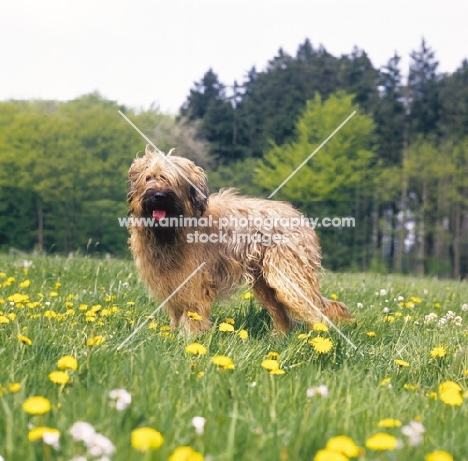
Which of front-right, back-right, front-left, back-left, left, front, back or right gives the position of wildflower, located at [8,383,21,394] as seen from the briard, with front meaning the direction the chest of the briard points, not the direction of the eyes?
front-left

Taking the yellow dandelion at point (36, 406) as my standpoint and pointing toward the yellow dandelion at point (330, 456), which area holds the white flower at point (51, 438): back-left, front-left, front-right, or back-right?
front-right

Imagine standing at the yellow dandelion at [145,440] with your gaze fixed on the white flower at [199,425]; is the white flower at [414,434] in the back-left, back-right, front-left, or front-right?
front-right

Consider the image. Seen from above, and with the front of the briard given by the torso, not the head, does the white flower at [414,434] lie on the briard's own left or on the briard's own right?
on the briard's own left

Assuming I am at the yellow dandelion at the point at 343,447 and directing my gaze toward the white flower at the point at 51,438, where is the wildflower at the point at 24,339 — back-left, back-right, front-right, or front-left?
front-right

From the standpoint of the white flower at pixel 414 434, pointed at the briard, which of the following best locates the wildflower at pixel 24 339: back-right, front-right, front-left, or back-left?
front-left

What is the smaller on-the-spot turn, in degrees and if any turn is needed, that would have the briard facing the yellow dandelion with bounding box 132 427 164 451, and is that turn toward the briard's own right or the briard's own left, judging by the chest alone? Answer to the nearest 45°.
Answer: approximately 45° to the briard's own left

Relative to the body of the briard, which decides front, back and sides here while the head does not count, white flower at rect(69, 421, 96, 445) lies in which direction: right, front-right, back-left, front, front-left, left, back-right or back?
front-left

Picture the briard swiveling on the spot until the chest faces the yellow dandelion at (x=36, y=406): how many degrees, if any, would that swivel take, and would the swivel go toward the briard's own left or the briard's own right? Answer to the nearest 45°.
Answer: approximately 45° to the briard's own left

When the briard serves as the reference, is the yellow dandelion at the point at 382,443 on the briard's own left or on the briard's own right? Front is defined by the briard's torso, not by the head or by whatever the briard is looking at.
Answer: on the briard's own left

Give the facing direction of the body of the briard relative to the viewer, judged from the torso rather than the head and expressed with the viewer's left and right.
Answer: facing the viewer and to the left of the viewer

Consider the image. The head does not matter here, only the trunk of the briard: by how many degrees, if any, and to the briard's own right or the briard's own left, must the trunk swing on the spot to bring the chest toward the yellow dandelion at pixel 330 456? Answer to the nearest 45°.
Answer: approximately 45° to the briard's own left
